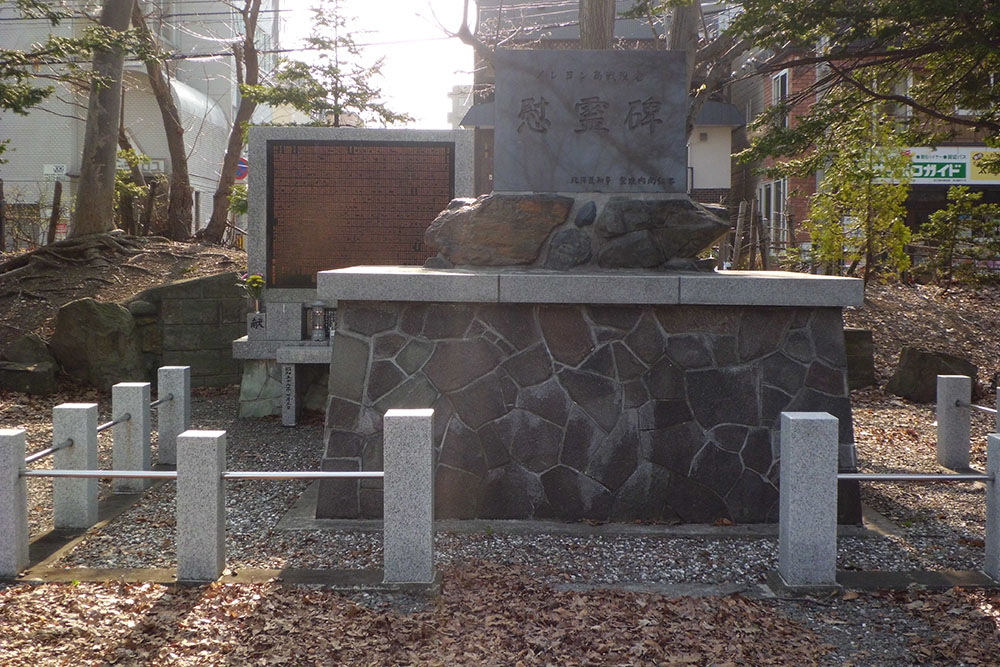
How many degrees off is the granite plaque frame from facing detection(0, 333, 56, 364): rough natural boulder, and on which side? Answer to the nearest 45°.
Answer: approximately 135° to its right

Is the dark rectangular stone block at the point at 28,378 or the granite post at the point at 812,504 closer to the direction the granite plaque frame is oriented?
the granite post

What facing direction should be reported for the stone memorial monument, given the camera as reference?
facing the viewer

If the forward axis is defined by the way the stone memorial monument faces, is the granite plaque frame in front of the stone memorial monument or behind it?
behind

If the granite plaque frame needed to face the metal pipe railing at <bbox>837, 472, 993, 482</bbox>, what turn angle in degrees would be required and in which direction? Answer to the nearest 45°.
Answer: approximately 45° to its left

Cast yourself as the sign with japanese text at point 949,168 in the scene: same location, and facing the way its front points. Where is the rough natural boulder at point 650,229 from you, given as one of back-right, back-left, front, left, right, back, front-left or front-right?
front

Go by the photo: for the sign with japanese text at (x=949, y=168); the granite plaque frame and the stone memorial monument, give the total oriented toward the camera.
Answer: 3

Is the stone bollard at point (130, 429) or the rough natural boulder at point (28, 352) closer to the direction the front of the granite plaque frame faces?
the stone bollard

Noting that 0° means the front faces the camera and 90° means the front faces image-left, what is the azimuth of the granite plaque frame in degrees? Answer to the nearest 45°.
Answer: approximately 0°

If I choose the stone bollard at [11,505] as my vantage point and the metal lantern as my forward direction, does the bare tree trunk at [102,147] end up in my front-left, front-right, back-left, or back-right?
front-left

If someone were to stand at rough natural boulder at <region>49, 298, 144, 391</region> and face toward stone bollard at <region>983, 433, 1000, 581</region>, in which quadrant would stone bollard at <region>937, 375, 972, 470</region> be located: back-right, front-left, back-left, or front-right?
front-left

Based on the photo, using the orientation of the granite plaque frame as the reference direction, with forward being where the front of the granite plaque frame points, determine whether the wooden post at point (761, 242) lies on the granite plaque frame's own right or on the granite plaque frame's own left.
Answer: on the granite plaque frame's own left

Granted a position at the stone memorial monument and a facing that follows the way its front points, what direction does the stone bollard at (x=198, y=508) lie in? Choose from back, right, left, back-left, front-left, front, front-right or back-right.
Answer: front-right

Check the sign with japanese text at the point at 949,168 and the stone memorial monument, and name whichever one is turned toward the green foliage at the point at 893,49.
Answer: the sign with japanese text

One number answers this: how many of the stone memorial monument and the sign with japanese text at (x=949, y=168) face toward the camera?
2

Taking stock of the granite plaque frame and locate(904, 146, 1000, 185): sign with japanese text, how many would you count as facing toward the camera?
2

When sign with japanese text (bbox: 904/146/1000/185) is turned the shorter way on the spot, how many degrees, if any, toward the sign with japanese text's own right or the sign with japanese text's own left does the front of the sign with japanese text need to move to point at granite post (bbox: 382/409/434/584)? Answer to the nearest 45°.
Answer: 0° — it already faces it

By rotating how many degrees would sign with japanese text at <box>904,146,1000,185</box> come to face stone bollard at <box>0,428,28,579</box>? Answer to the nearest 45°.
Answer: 0° — it already faces it

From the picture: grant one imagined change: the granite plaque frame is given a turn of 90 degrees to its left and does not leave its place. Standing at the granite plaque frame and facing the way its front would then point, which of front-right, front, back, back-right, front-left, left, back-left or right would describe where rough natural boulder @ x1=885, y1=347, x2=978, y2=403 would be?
front
